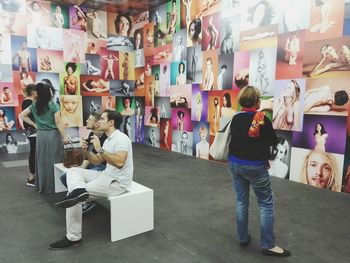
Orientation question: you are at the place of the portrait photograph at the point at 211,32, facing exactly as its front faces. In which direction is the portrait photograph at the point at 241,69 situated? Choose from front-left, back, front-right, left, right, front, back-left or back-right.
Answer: left

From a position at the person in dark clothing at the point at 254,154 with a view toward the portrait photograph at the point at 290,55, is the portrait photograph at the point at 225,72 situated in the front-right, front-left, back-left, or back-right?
front-left

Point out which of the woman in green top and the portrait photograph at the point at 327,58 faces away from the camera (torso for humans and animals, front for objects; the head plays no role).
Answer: the woman in green top

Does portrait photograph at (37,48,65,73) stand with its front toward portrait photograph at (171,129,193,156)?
no

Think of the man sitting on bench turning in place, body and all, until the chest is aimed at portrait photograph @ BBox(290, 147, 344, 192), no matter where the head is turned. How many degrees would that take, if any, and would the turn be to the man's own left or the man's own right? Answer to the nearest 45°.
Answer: approximately 180°

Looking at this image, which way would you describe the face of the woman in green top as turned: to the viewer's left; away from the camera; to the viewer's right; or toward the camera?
away from the camera

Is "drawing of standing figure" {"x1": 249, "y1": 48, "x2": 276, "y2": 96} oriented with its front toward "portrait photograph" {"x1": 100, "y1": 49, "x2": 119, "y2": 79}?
no

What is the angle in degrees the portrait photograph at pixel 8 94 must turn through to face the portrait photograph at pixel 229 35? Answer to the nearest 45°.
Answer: approximately 45° to its left

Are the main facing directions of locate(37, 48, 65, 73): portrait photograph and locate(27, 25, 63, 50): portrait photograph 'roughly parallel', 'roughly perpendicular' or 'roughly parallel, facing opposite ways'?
roughly parallel

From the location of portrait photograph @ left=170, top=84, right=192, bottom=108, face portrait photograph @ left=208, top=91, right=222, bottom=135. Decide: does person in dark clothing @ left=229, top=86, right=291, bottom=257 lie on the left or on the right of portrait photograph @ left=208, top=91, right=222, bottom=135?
right

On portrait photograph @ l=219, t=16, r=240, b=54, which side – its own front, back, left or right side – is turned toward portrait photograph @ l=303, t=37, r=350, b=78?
left

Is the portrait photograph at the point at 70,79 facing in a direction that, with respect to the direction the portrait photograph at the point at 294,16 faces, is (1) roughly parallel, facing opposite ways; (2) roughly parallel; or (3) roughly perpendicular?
roughly perpendicular

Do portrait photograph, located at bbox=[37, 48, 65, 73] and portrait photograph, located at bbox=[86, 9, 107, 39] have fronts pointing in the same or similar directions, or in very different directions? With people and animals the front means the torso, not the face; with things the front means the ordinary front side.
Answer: same or similar directions

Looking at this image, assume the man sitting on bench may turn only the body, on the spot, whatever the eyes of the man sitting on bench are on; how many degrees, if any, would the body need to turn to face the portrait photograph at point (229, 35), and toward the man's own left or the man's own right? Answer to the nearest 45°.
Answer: approximately 135° to the man's own right

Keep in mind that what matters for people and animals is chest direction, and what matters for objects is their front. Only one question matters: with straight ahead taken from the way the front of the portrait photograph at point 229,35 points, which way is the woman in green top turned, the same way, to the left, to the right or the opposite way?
to the right

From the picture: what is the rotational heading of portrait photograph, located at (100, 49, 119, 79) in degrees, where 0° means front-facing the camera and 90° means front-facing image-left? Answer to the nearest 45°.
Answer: approximately 0°

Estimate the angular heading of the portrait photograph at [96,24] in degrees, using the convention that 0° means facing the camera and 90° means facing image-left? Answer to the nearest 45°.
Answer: approximately 0°

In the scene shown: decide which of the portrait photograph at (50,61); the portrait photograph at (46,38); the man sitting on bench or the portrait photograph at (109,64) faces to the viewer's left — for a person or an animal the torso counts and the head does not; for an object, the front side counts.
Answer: the man sitting on bench

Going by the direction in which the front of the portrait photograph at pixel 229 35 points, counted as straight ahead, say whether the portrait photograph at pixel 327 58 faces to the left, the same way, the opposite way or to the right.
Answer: the same way

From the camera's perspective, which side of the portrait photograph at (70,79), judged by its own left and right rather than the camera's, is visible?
front

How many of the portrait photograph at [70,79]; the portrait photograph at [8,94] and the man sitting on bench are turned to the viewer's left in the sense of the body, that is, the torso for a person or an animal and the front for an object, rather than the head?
1
